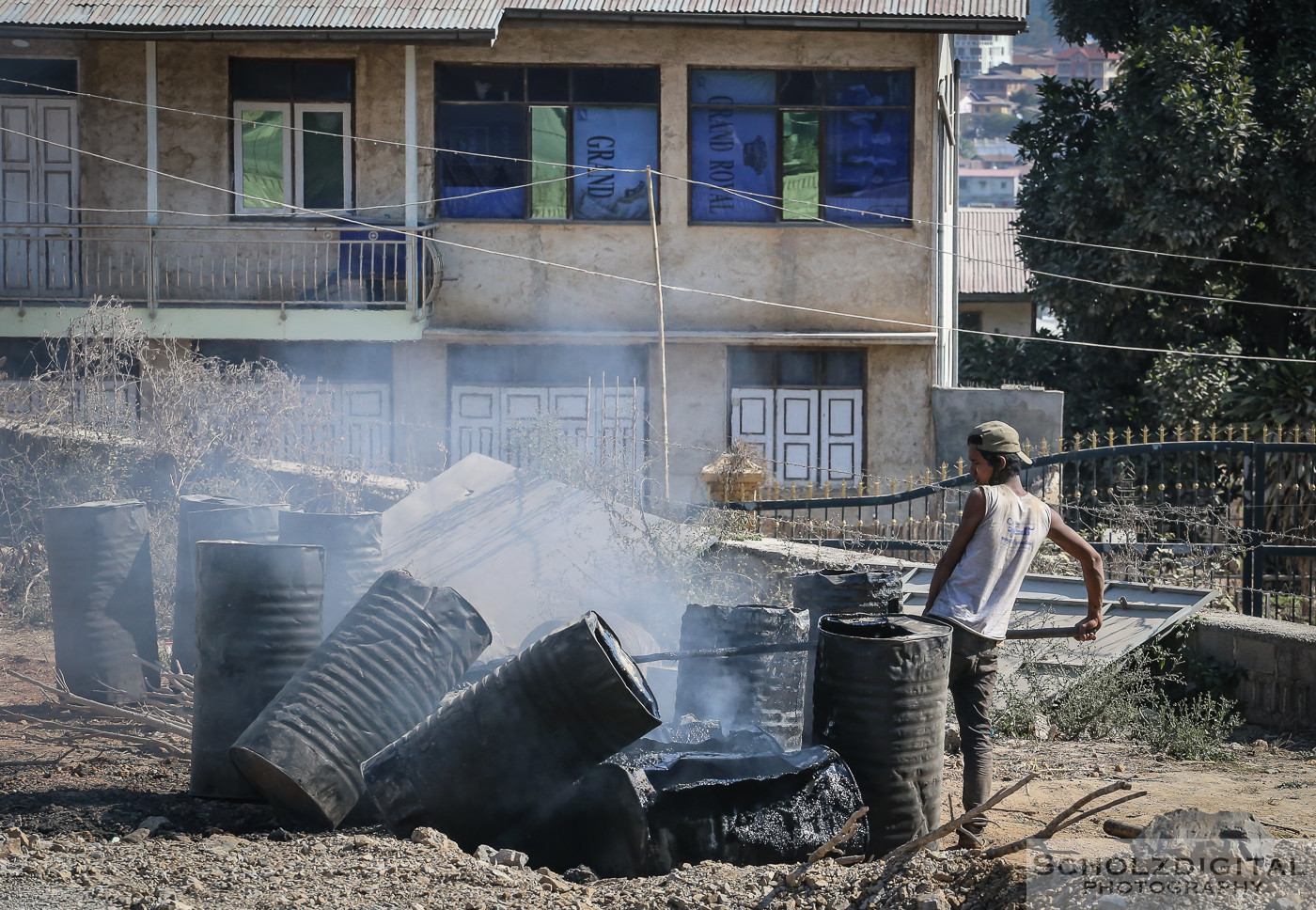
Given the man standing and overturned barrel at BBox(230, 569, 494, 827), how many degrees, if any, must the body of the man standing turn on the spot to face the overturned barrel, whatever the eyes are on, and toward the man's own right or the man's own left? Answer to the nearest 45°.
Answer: approximately 45° to the man's own left

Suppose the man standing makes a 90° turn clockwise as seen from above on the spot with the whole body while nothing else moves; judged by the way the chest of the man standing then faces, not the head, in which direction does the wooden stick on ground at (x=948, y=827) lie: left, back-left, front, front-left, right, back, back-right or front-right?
back-right

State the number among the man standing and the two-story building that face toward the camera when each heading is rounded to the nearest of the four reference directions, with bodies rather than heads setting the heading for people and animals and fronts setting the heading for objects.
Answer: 1

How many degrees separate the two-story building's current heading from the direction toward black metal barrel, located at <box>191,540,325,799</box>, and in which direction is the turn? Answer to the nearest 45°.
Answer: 0° — it already faces it

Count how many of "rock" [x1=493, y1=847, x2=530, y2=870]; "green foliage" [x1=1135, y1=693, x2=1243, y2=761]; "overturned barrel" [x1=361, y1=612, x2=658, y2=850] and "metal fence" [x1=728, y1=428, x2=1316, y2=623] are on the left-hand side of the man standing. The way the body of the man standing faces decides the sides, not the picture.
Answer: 2

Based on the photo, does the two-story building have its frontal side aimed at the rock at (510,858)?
yes

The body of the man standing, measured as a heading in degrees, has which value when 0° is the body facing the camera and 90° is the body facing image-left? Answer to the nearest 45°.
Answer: approximately 135°

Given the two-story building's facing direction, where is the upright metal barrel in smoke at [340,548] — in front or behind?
in front

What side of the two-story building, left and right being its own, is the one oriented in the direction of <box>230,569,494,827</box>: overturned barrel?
front

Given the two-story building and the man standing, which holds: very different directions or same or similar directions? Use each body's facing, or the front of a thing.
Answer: very different directions

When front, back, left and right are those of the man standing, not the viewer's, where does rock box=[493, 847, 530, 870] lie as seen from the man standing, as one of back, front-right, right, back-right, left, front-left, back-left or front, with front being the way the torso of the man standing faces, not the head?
left

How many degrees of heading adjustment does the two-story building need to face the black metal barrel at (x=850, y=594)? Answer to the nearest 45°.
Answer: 0° — it already faces it

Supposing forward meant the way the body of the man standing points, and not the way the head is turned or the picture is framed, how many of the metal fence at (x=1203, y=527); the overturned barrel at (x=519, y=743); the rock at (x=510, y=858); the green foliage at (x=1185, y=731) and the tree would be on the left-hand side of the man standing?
2
